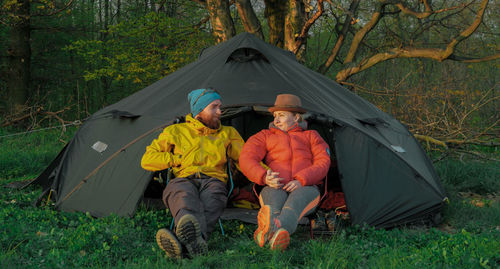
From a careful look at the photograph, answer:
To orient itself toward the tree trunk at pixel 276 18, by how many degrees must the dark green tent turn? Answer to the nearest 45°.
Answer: approximately 180°

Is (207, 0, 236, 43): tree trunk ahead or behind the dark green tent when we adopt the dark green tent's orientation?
behind

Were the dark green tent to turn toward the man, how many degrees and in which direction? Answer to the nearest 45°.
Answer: approximately 45° to its right

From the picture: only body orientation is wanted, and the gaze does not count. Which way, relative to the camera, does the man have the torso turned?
toward the camera

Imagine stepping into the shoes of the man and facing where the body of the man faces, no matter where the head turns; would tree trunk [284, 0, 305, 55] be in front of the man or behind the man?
behind

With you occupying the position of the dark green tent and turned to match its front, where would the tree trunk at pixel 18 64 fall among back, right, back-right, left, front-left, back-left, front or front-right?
back-right

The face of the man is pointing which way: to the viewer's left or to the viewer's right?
to the viewer's right

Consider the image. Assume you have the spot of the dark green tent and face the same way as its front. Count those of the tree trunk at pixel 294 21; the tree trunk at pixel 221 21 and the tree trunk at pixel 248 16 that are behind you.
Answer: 3

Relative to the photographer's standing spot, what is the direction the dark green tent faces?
facing the viewer

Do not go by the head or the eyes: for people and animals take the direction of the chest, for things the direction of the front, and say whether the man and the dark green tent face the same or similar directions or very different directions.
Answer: same or similar directions

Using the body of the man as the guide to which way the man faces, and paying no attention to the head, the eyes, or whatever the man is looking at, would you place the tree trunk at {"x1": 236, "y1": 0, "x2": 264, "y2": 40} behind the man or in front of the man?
behind

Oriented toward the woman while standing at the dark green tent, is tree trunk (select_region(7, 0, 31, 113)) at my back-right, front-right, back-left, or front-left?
back-right
